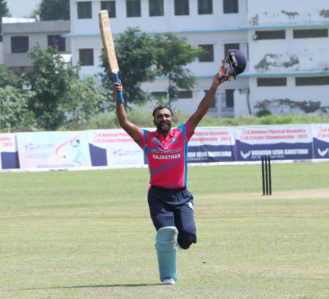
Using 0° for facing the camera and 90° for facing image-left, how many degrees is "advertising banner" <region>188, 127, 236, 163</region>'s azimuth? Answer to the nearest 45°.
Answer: approximately 0°

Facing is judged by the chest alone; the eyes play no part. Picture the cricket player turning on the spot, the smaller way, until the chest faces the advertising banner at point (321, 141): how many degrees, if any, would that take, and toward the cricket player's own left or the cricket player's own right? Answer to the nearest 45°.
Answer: approximately 180°

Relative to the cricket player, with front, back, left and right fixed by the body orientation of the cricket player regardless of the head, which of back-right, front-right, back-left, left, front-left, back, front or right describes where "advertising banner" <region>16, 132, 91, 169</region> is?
back

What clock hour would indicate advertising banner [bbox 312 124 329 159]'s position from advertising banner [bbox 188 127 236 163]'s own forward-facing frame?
advertising banner [bbox 312 124 329 159] is roughly at 9 o'clock from advertising banner [bbox 188 127 236 163].

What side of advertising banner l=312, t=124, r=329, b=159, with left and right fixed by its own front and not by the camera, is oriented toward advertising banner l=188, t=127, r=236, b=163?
right

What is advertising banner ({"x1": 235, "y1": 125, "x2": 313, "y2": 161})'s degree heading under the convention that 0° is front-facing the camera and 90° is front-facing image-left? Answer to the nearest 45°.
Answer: approximately 0°

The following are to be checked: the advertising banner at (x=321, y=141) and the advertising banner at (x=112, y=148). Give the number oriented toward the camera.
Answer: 2

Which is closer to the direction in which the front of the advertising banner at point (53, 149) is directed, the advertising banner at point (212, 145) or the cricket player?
the cricket player
